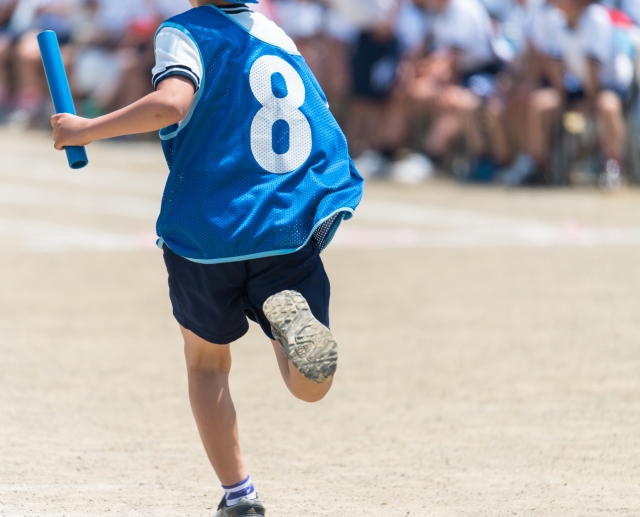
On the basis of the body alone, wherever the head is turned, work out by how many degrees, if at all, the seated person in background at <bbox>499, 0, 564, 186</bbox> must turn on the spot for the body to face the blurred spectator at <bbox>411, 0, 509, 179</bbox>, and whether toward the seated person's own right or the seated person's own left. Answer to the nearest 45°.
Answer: approximately 90° to the seated person's own right

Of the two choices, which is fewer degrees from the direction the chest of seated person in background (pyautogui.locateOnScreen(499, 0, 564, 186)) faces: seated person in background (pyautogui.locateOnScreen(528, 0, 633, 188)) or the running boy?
the running boy

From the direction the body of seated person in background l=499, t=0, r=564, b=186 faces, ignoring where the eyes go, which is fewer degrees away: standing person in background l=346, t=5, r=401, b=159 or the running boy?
the running boy

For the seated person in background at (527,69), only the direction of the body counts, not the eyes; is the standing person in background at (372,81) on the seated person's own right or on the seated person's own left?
on the seated person's own right

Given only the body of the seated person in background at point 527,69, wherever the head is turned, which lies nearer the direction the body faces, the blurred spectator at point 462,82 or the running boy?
the running boy

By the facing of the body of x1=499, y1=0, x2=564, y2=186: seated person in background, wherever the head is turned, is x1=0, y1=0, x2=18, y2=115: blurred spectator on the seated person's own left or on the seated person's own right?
on the seated person's own right

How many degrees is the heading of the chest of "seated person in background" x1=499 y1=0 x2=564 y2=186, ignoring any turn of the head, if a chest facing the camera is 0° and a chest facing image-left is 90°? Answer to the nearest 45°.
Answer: approximately 45°

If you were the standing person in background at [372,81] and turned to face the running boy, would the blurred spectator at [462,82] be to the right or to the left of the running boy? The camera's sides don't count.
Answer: left

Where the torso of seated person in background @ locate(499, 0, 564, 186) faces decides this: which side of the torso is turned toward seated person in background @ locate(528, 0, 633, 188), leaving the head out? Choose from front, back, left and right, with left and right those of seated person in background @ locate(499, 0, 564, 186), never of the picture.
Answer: left

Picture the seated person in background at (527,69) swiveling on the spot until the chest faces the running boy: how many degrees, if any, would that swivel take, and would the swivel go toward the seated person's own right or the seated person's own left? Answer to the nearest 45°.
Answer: approximately 45° to the seated person's own left
